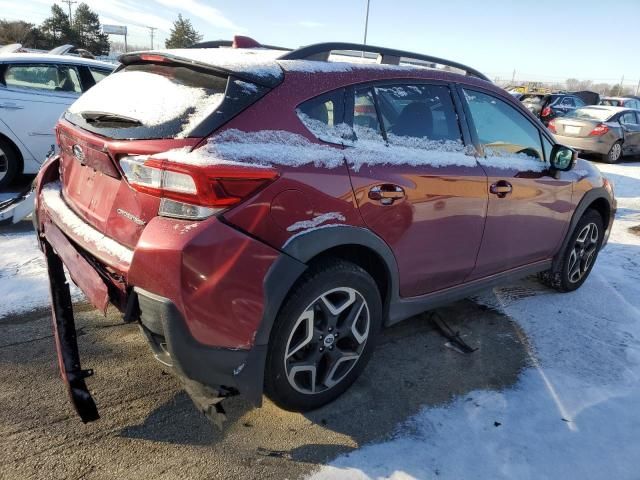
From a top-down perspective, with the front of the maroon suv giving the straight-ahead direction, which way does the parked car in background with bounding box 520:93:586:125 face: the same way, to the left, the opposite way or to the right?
the same way

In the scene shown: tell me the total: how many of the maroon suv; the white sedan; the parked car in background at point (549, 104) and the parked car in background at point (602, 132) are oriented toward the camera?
0

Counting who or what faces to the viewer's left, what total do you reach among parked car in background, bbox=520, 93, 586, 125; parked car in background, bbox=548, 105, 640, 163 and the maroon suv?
0

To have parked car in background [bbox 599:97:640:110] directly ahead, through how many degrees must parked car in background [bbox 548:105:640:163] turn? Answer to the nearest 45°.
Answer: approximately 45° to its left

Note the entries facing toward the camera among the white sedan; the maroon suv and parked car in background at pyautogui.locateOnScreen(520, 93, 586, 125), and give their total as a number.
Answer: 0

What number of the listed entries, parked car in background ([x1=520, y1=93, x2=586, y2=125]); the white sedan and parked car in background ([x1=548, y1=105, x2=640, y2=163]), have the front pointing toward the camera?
0

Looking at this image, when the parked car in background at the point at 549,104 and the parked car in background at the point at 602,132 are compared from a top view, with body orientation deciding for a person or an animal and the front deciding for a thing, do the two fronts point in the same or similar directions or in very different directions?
same or similar directions

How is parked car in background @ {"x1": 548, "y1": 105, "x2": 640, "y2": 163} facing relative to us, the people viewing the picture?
facing away from the viewer and to the right of the viewer

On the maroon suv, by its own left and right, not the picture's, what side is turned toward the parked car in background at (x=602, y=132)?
front

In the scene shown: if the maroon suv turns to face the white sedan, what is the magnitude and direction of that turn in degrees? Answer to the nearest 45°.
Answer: approximately 90° to its left

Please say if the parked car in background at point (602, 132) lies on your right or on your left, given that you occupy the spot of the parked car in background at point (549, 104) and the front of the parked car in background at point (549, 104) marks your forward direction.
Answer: on your right

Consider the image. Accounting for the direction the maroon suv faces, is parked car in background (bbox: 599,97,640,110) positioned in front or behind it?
in front

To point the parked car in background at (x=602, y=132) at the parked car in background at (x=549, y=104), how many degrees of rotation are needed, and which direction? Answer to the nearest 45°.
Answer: approximately 45° to its left

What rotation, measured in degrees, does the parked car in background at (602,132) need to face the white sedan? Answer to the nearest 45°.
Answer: approximately 180°

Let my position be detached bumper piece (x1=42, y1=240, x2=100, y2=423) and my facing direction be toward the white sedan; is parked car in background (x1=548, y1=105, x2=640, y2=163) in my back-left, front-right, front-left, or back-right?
front-right

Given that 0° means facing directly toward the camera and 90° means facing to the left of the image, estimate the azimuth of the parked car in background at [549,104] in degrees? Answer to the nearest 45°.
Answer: approximately 225°
